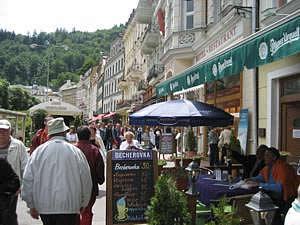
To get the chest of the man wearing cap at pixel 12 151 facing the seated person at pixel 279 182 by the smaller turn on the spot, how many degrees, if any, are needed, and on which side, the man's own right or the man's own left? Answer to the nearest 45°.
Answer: approximately 90° to the man's own left

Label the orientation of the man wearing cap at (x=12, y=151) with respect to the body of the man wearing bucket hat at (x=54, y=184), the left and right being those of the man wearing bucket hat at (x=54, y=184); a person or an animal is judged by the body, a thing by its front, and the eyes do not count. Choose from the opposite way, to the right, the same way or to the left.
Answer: the opposite way

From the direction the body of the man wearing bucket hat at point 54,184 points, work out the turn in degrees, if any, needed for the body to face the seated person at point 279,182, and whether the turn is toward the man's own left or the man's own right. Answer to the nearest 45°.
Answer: approximately 90° to the man's own right

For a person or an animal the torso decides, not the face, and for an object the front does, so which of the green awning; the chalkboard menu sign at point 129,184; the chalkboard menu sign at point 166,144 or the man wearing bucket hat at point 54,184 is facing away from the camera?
the man wearing bucket hat

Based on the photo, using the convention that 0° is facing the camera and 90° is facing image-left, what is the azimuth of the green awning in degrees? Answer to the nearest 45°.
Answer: approximately 45°

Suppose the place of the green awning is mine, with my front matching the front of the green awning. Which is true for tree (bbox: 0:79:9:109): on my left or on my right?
on my right

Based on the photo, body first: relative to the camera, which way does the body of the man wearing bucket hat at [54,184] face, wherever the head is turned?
away from the camera

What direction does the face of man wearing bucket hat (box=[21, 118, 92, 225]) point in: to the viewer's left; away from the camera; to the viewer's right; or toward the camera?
away from the camera

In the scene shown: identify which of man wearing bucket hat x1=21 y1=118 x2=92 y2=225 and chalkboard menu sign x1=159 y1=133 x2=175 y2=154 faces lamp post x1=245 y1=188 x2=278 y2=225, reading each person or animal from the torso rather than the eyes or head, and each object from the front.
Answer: the chalkboard menu sign

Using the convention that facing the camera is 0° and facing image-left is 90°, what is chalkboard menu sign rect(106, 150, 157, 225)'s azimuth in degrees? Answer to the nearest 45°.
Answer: approximately 0°

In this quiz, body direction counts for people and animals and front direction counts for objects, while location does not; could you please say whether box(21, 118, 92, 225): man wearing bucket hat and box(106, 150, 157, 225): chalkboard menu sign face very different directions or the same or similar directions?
very different directions
